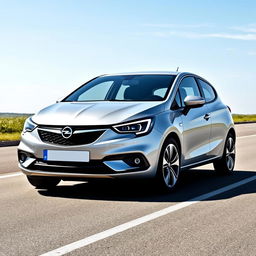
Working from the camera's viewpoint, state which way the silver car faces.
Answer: facing the viewer and to the left of the viewer
